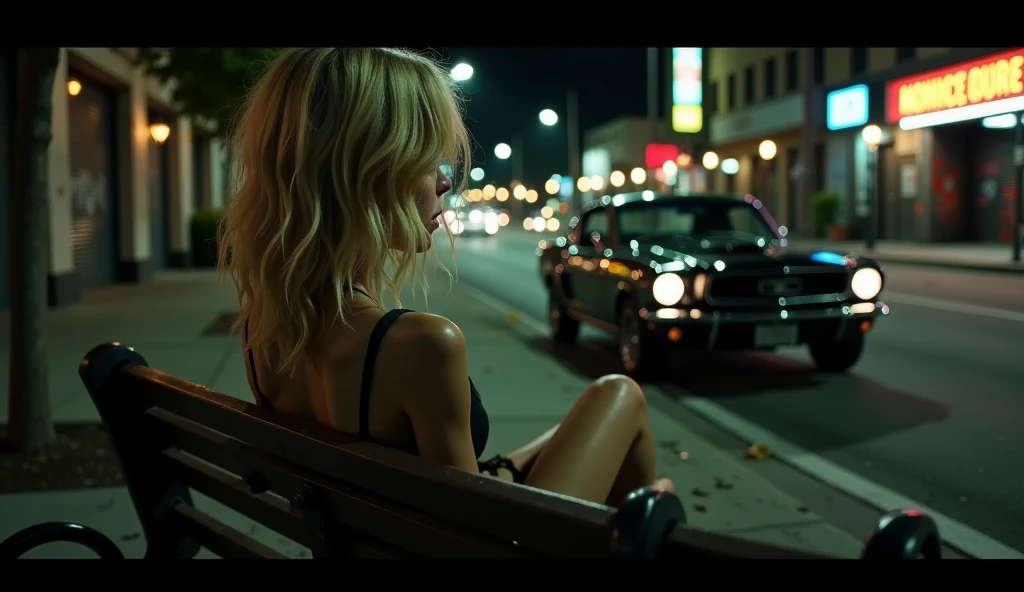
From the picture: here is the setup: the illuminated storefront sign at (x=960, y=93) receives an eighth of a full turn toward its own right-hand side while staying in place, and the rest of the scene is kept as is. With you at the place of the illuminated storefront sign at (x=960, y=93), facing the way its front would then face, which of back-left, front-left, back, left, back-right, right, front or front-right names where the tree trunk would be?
left

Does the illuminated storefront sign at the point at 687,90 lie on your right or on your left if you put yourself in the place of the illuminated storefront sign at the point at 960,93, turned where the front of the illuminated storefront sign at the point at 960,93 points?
on your right

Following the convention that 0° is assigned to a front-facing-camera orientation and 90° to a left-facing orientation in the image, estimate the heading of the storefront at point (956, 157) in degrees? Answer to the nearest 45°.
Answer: approximately 45°

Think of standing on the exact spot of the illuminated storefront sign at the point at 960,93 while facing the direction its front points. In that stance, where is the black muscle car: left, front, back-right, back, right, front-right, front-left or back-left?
front-left

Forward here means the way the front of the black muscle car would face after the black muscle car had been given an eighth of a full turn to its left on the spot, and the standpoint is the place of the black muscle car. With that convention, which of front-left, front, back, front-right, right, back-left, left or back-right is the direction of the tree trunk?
back-right

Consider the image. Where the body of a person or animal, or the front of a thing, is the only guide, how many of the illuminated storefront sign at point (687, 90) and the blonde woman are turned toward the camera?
1

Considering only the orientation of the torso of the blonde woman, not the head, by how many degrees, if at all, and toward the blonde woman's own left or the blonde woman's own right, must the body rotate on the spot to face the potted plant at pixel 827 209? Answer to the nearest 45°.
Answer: approximately 45° to the blonde woman's own left

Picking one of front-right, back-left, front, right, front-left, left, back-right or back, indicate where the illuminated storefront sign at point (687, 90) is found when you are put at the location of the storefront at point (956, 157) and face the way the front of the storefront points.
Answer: right

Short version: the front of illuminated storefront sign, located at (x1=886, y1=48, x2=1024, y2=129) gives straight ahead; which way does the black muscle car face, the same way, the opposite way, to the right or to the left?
to the left

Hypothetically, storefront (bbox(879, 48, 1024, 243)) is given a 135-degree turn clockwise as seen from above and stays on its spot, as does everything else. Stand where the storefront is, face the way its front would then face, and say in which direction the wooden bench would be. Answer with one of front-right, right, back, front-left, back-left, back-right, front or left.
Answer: back

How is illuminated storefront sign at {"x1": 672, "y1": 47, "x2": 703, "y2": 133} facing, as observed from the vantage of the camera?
facing the viewer

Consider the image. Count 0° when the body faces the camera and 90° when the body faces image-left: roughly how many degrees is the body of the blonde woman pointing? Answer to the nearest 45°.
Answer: approximately 225°

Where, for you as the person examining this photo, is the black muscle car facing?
facing the viewer and to the right of the viewer

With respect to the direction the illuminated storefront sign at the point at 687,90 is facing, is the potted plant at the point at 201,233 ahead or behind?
ahead

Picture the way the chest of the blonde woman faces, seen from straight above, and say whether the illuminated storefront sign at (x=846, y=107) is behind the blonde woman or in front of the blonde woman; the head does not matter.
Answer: in front

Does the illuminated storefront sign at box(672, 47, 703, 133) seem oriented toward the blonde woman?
yes

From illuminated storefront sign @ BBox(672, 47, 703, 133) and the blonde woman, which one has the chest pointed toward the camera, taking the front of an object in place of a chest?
the illuminated storefront sign

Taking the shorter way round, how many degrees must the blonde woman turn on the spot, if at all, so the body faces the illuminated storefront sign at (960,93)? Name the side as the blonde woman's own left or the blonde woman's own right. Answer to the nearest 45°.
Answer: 0° — they already face it

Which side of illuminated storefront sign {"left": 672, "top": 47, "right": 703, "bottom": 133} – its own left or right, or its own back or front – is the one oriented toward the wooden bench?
front
